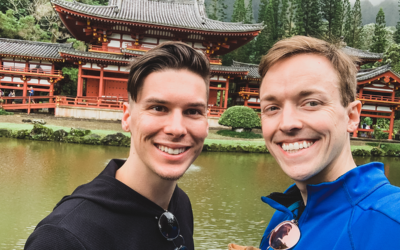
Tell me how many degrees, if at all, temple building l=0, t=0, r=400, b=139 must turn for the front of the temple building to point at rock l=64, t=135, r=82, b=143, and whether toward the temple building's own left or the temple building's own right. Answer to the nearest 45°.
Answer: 0° — it already faces it

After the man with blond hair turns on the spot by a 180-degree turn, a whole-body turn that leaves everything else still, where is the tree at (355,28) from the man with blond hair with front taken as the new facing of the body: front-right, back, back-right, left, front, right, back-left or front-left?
front-left

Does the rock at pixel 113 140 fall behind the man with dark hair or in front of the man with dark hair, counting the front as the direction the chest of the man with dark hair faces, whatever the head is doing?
behind

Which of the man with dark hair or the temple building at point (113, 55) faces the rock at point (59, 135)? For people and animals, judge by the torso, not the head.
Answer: the temple building

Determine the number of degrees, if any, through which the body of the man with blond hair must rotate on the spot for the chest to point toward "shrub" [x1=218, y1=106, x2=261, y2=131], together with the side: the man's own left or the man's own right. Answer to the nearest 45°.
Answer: approximately 135° to the man's own right

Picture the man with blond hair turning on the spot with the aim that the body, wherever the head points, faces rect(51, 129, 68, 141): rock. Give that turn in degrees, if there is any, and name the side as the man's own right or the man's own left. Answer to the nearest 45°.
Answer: approximately 90° to the man's own right

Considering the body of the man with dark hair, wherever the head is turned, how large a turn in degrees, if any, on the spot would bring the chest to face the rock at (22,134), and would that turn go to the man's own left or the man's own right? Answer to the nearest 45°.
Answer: approximately 135° to the man's own left

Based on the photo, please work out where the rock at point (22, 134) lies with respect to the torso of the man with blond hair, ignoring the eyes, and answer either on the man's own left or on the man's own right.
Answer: on the man's own right

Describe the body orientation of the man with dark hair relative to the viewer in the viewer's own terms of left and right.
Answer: facing the viewer and to the right of the viewer

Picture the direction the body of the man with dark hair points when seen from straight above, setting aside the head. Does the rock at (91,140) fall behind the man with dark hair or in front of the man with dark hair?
behind
